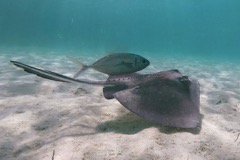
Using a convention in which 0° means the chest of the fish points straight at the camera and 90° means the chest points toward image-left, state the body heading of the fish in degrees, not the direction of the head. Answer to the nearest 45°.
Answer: approximately 270°

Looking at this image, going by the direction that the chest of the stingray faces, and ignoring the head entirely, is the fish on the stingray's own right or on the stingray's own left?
on the stingray's own left

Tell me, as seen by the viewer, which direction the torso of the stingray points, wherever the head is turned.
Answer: to the viewer's right

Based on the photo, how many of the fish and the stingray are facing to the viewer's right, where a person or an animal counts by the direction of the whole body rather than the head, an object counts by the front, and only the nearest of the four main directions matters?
2
